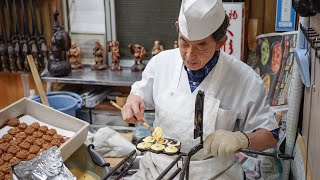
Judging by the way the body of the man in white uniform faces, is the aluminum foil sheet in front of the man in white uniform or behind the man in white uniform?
in front

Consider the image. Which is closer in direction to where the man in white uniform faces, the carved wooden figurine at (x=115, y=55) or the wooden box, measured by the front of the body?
the wooden box

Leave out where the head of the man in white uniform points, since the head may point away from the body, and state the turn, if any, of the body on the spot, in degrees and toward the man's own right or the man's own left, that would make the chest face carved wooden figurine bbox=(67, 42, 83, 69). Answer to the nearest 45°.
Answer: approximately 90° to the man's own right

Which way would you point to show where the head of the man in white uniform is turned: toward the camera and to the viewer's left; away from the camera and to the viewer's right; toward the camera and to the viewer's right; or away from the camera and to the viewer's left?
toward the camera and to the viewer's left

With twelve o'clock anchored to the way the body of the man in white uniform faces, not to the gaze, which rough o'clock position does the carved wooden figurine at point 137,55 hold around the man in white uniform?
The carved wooden figurine is roughly at 4 o'clock from the man in white uniform.

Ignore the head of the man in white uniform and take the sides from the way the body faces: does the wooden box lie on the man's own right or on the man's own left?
on the man's own right

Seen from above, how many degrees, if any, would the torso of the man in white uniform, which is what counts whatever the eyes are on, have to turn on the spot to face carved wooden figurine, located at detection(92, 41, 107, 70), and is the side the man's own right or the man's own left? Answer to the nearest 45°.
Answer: approximately 90° to the man's own right

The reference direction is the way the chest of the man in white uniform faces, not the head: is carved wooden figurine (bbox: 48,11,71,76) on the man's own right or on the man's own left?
on the man's own right

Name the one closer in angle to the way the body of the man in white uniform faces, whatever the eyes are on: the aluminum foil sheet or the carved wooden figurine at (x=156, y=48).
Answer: the aluminum foil sheet

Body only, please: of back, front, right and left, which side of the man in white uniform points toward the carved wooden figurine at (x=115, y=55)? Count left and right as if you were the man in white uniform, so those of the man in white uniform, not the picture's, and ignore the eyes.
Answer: right

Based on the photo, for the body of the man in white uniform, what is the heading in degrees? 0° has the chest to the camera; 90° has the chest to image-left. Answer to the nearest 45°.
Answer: approximately 45°

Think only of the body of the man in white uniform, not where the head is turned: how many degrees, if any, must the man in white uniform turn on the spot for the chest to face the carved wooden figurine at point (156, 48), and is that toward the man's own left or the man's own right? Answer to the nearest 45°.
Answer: approximately 135° to the man's own right

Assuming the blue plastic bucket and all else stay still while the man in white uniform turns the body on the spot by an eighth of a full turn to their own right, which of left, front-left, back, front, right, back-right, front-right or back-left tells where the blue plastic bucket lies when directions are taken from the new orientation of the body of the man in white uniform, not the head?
front-right
